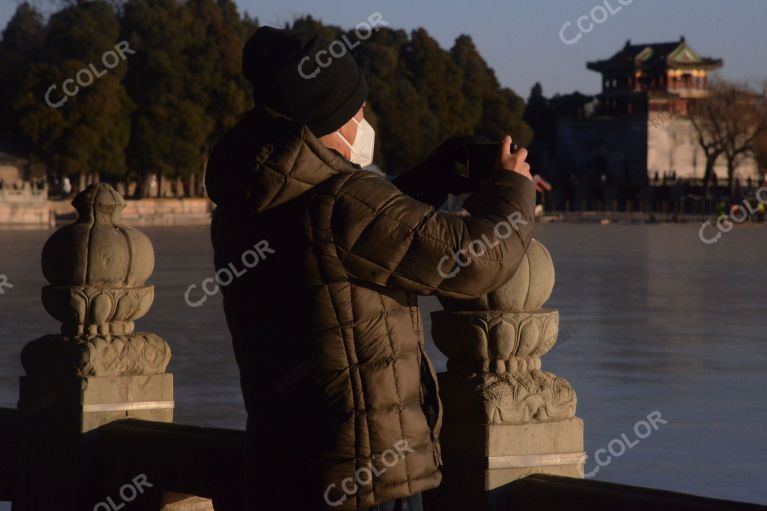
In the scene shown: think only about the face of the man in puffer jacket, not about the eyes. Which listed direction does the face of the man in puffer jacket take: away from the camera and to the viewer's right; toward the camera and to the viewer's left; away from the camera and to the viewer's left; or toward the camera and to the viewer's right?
away from the camera and to the viewer's right

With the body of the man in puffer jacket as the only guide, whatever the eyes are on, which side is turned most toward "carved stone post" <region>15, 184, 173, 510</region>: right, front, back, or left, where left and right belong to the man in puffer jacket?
left

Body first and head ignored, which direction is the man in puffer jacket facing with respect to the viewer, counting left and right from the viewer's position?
facing away from the viewer and to the right of the viewer
